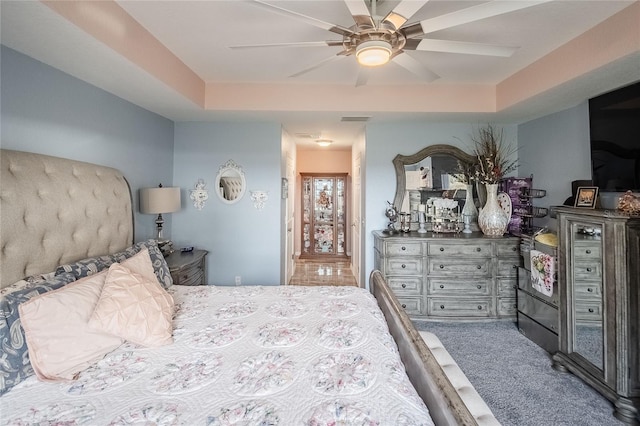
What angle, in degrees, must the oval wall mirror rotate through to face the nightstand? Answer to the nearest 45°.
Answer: approximately 45° to its right

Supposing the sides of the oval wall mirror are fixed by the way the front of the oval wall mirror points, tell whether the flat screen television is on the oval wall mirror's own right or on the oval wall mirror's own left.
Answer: on the oval wall mirror's own left

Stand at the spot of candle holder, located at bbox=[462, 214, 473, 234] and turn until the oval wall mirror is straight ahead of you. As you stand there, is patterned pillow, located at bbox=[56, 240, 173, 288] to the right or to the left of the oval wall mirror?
left

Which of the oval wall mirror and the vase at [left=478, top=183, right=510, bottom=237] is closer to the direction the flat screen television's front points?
the oval wall mirror

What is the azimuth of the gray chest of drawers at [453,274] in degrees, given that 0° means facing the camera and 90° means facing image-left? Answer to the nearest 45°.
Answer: approximately 0°

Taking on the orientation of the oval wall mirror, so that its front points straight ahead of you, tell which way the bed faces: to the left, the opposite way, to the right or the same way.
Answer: to the left

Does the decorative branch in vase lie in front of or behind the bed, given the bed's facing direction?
in front

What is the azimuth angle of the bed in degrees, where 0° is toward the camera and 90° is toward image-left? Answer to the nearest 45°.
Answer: approximately 270°

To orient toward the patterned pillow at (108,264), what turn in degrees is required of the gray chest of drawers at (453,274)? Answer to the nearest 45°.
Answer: approximately 45° to its right

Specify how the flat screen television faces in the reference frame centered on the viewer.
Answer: facing the viewer and to the left of the viewer

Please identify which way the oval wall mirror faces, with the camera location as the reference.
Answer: facing the viewer

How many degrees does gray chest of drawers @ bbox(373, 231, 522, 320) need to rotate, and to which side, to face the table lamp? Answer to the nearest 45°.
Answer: approximately 45° to its right

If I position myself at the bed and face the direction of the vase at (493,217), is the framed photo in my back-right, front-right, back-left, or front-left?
front-right

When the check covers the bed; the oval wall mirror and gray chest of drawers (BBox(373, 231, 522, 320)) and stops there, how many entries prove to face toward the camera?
2

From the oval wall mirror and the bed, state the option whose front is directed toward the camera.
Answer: the oval wall mirror
